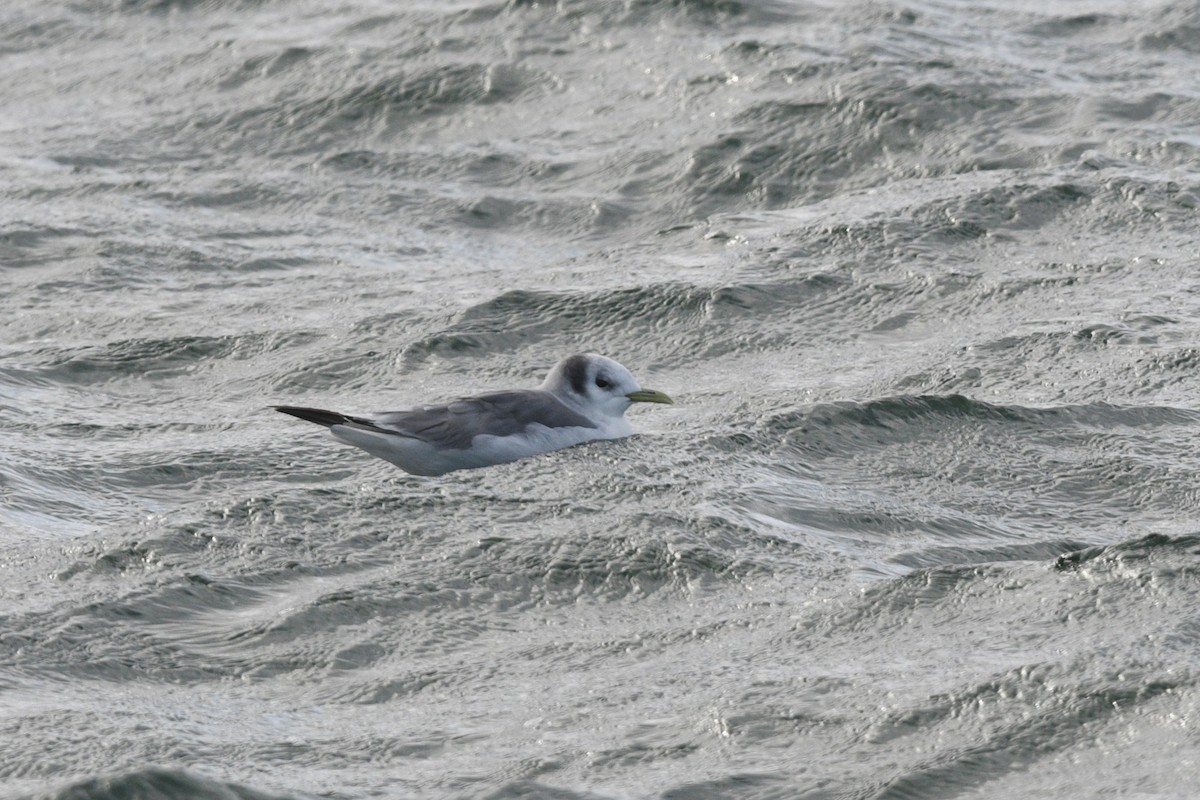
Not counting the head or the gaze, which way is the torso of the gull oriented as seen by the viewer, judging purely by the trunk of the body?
to the viewer's right
